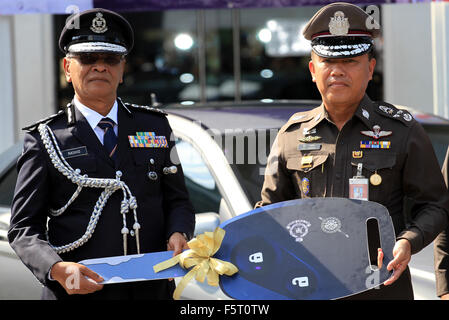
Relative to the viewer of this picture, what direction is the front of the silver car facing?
facing the viewer and to the right of the viewer

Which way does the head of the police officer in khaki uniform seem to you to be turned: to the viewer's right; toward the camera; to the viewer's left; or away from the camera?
toward the camera

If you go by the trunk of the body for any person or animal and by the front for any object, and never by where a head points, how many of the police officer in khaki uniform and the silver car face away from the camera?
0

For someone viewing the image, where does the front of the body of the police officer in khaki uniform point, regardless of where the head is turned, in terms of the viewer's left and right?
facing the viewer

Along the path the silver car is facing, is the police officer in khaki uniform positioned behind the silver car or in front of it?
in front

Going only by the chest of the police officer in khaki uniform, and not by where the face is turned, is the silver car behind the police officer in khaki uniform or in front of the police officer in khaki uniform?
behind
